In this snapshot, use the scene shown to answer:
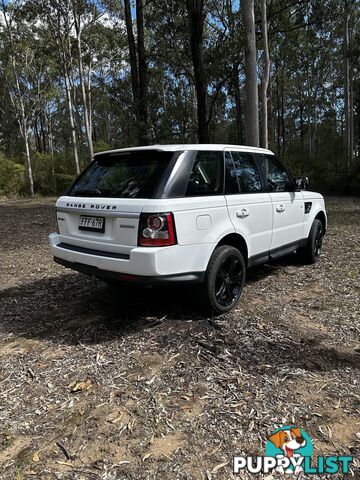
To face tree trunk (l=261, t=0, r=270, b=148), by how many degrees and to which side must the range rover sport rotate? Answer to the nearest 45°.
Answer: approximately 45° to its left

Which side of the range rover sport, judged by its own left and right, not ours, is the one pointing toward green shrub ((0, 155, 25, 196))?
left

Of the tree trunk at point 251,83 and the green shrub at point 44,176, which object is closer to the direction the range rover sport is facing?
the tree trunk

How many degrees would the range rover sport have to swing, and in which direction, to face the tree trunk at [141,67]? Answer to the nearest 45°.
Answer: approximately 45° to its left

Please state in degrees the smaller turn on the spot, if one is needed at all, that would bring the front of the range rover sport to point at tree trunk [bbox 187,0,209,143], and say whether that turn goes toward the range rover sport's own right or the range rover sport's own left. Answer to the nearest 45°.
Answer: approximately 45° to the range rover sport's own left

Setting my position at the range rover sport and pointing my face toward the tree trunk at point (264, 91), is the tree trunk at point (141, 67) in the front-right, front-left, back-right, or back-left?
front-left

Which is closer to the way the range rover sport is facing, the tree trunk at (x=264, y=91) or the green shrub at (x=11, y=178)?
the tree trunk

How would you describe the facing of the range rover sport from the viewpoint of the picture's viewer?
facing away from the viewer and to the right of the viewer

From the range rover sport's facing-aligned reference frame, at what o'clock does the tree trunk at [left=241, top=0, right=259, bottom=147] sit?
The tree trunk is roughly at 11 o'clock from the range rover sport.
